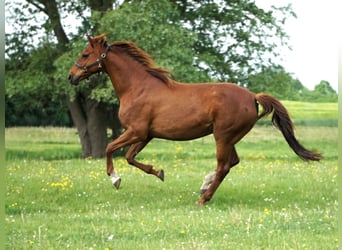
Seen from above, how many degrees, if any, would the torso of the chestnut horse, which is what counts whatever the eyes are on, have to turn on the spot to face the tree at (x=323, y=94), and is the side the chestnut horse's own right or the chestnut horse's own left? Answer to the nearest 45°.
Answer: approximately 90° to the chestnut horse's own right

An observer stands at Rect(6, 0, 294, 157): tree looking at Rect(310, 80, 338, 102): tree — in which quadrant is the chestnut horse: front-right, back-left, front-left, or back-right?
back-right

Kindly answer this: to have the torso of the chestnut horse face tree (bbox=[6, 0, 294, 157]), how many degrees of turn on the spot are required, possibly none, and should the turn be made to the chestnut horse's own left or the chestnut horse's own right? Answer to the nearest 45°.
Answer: approximately 90° to the chestnut horse's own right

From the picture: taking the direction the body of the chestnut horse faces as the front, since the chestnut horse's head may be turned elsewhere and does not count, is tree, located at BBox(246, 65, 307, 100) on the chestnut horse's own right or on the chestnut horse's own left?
on the chestnut horse's own right

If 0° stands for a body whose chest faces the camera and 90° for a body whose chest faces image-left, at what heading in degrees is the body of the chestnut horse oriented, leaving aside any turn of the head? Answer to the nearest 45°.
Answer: approximately 90°
